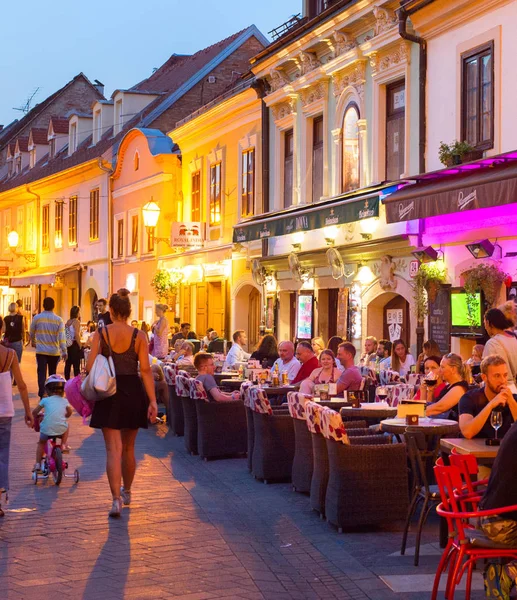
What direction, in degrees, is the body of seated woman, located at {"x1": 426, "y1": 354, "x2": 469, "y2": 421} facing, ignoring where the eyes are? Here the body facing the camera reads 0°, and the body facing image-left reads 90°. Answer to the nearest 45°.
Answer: approximately 90°

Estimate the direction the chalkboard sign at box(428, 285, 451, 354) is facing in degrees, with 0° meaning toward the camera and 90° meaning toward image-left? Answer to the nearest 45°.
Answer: approximately 45°

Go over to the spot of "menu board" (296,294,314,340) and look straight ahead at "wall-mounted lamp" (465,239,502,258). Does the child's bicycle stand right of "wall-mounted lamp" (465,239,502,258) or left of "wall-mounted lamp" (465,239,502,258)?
right

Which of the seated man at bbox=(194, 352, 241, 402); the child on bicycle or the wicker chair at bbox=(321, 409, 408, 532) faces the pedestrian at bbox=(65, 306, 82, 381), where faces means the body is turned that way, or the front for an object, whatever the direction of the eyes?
the child on bicycle

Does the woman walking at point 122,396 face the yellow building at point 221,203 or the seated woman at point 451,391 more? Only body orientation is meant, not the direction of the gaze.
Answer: the yellow building

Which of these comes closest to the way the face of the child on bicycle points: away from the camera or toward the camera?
away from the camera

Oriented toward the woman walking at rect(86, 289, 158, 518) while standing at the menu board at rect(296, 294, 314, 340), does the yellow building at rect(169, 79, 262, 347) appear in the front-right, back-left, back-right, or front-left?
back-right

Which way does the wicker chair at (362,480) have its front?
to the viewer's right

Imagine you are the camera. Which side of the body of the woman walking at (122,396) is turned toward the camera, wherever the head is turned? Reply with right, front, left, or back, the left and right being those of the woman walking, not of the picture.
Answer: back

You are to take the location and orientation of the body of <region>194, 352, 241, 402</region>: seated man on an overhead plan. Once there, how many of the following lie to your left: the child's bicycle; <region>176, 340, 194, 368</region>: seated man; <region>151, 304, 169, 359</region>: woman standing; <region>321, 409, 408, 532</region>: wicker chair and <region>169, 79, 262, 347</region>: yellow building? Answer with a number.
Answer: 3

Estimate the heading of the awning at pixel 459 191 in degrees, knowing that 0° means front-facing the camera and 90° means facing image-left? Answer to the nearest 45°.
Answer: approximately 45°

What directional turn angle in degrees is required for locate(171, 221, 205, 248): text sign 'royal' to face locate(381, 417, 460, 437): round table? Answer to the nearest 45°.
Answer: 0° — it already faces it

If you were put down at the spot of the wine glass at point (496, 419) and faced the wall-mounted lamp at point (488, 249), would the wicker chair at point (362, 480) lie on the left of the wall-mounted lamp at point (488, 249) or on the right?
left
